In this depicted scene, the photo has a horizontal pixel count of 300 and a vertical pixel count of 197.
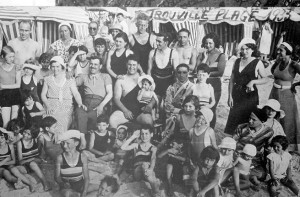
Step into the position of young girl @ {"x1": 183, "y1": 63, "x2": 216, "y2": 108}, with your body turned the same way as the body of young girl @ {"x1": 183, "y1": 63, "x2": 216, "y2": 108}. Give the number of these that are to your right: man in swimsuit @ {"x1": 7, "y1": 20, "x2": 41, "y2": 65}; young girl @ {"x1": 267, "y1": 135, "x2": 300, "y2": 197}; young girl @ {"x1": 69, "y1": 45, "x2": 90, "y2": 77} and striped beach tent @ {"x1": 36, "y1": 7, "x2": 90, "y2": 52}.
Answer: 3

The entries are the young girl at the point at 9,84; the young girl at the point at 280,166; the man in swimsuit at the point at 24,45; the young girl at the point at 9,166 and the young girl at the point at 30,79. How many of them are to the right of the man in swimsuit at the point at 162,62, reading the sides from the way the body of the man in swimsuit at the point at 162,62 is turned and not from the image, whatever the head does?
4

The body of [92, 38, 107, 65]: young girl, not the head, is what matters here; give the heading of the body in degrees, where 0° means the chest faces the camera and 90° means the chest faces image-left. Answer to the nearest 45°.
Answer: approximately 0°

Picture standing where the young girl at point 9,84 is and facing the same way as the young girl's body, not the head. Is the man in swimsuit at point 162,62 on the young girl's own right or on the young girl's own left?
on the young girl's own left

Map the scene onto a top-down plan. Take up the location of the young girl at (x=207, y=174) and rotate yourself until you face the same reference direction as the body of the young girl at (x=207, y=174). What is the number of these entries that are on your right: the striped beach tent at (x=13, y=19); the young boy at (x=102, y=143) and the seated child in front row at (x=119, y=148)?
3
